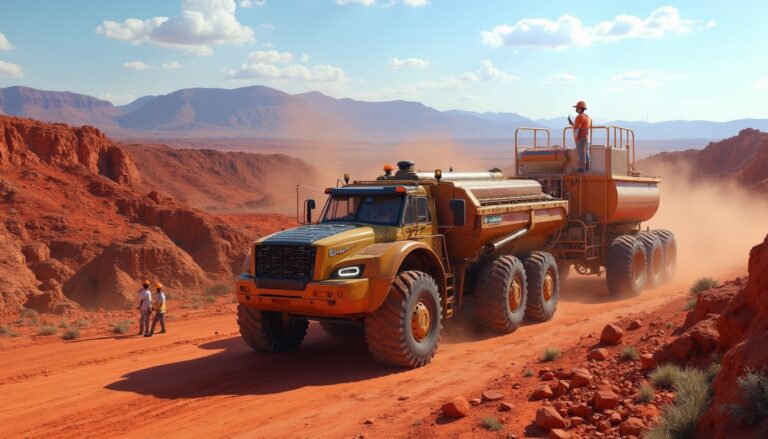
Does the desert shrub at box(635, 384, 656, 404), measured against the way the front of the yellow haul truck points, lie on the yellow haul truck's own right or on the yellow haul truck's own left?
on the yellow haul truck's own left

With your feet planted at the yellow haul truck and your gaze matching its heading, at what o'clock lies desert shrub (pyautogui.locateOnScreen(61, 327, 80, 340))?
The desert shrub is roughly at 2 o'clock from the yellow haul truck.

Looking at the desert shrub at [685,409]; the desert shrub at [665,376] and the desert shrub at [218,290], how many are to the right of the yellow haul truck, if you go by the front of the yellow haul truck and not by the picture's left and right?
1

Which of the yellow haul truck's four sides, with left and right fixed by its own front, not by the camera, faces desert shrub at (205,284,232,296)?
right

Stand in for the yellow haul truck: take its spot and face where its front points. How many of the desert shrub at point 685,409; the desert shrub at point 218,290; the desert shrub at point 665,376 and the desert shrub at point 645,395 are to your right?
1

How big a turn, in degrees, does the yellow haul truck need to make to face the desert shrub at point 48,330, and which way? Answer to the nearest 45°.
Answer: approximately 45° to its right

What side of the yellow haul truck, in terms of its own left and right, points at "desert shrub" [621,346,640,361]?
left

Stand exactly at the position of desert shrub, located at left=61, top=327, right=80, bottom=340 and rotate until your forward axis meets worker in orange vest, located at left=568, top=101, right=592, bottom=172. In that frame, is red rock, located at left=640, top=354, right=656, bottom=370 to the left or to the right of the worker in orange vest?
right

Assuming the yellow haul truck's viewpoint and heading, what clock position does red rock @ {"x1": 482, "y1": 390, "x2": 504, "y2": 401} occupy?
The red rock is roughly at 10 o'clock from the yellow haul truck.

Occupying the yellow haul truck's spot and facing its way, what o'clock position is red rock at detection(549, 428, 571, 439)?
The red rock is roughly at 10 o'clock from the yellow haul truck.

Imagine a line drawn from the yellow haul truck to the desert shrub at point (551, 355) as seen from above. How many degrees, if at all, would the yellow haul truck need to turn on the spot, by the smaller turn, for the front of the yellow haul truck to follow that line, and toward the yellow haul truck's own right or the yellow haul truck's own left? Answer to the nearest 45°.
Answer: approximately 90° to the yellow haul truck's own left

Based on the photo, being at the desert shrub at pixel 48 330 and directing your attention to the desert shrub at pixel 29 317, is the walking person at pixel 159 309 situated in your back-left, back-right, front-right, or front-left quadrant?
back-right

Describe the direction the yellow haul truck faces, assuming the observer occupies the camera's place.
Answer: facing the viewer and to the left of the viewer
